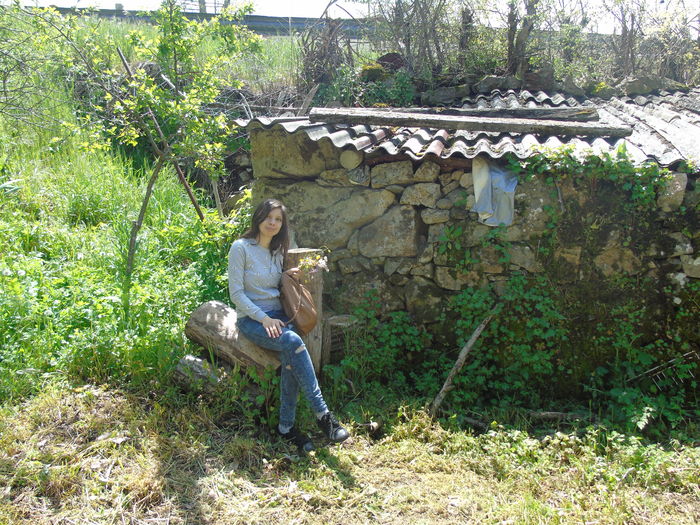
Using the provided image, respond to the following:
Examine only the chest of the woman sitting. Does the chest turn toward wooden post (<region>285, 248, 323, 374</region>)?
no

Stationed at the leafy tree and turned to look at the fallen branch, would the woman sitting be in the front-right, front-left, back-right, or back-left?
front-right

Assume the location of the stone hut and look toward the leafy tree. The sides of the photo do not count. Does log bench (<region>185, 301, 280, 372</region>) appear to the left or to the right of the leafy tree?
left

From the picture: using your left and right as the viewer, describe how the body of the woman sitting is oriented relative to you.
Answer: facing the viewer and to the right of the viewer

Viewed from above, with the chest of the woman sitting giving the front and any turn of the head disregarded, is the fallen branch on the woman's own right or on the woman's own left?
on the woman's own left

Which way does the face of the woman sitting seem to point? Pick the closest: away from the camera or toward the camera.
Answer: toward the camera
